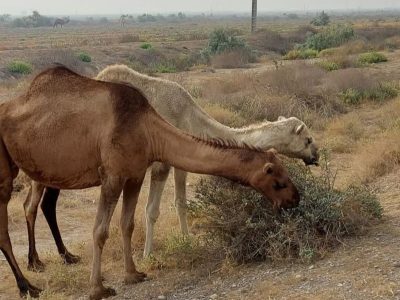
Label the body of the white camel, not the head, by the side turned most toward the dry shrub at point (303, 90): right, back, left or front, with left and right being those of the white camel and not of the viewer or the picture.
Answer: left

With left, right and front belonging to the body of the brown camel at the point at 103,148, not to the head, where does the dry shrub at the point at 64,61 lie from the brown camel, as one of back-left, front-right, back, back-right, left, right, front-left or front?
left

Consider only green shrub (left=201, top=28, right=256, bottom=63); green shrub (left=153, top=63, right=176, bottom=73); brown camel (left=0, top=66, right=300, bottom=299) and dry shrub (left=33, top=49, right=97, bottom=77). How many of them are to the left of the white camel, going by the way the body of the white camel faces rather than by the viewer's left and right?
3

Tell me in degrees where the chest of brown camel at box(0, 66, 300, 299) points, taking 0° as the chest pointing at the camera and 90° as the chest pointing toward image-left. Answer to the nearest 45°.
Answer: approximately 270°

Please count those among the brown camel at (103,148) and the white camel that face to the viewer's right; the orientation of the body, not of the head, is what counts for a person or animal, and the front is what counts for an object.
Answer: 2

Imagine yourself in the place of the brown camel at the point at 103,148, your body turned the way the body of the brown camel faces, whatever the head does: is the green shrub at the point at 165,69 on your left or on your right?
on your left

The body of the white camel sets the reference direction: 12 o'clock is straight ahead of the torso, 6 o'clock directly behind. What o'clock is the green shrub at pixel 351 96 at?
The green shrub is roughly at 10 o'clock from the white camel.

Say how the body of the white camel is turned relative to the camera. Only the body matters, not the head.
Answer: to the viewer's right

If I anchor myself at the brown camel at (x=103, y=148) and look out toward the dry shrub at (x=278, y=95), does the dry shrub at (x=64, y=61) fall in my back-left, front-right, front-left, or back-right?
front-left

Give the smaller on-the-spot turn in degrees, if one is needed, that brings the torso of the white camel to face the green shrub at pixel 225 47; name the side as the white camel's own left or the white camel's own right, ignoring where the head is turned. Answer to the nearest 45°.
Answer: approximately 90° to the white camel's own left
